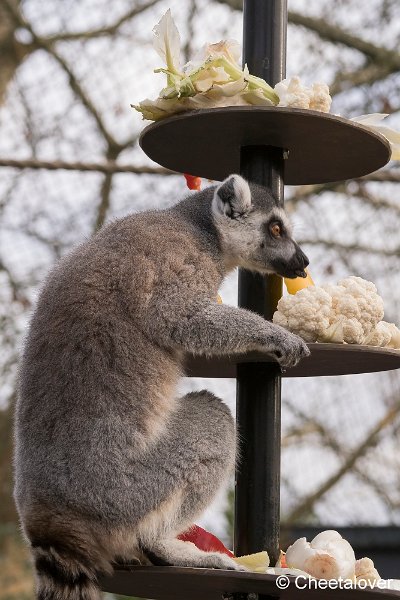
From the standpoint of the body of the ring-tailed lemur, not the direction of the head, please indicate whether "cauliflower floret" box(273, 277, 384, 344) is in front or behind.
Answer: in front

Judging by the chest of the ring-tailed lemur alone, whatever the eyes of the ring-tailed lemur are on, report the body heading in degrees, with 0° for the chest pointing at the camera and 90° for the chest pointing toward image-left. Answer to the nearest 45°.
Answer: approximately 270°

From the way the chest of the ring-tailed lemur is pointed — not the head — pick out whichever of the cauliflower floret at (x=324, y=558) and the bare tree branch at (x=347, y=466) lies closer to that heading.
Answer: the cauliflower floret

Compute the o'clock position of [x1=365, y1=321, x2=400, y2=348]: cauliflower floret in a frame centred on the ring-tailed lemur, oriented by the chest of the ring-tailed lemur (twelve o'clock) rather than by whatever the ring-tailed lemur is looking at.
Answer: The cauliflower floret is roughly at 12 o'clock from the ring-tailed lemur.

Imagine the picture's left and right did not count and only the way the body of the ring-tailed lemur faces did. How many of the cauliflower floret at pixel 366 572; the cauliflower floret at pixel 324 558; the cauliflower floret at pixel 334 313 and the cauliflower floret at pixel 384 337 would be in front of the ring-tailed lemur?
4

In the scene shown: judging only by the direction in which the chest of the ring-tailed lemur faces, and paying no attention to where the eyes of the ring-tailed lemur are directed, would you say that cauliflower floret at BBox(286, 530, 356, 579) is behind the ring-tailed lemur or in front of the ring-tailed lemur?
in front

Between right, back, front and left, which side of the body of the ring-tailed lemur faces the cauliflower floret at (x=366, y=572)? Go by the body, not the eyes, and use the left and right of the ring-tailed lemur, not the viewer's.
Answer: front
